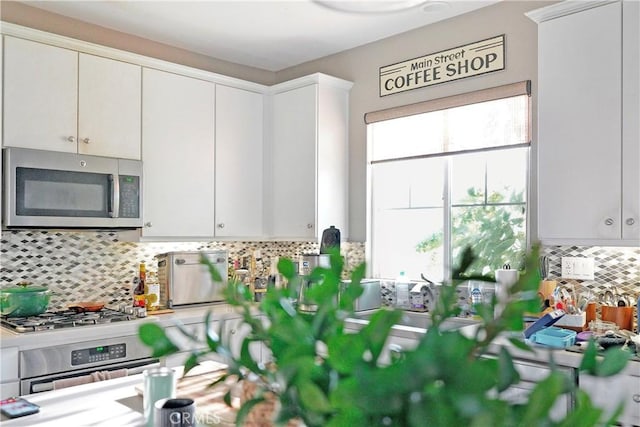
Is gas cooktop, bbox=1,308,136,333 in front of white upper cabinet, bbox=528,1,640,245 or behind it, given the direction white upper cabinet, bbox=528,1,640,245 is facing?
in front

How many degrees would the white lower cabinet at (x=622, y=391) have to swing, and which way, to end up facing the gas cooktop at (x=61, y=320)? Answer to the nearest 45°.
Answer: approximately 45° to its right

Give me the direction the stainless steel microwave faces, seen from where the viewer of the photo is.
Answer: facing the viewer and to the right of the viewer

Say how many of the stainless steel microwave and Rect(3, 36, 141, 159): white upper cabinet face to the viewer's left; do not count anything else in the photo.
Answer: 0

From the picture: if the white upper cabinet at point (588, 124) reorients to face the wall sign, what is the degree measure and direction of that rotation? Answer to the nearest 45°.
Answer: approximately 90° to its right

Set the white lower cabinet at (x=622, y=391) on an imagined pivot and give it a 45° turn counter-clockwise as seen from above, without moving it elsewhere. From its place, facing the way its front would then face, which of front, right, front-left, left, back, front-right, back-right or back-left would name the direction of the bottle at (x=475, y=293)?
back-right

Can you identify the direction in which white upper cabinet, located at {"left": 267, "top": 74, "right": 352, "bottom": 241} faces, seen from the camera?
facing the viewer and to the left of the viewer

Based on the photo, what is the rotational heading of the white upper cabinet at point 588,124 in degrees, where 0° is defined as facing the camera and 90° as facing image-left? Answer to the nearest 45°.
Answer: approximately 45°
